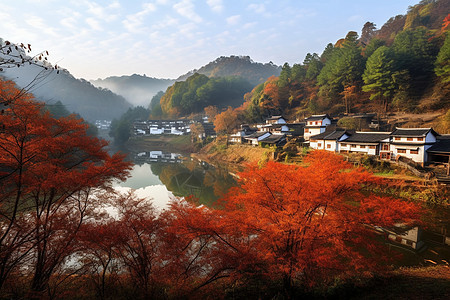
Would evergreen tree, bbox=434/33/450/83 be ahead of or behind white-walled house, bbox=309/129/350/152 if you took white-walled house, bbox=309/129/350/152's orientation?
behind

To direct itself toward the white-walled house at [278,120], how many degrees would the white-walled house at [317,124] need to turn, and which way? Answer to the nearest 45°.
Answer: approximately 90° to its right

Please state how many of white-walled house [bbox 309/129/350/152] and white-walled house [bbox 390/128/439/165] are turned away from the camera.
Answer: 0

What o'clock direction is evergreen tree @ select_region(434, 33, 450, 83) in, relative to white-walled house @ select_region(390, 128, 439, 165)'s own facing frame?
The evergreen tree is roughly at 5 o'clock from the white-walled house.

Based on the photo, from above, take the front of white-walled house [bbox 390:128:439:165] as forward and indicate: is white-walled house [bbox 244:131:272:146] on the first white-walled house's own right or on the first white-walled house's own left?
on the first white-walled house's own right

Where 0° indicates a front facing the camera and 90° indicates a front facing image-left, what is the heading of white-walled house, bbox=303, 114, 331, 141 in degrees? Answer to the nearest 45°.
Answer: approximately 45°
